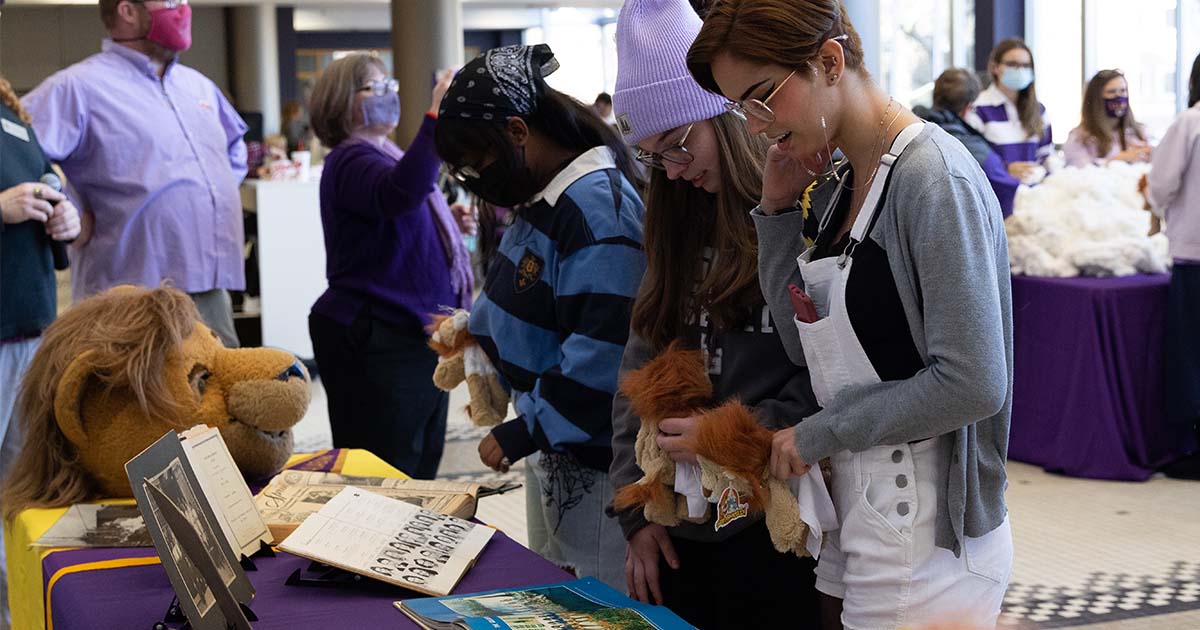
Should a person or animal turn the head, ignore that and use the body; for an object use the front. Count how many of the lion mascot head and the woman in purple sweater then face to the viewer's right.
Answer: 2

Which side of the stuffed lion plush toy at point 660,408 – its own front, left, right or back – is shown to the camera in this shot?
back

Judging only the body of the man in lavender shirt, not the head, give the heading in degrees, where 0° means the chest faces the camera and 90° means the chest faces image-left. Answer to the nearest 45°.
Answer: approximately 315°

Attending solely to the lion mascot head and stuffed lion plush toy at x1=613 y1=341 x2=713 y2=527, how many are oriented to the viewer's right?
1

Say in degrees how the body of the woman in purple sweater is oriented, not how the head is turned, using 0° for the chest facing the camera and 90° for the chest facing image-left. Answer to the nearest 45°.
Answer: approximately 270°

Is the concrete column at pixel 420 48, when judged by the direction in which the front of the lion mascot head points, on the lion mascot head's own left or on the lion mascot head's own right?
on the lion mascot head's own left

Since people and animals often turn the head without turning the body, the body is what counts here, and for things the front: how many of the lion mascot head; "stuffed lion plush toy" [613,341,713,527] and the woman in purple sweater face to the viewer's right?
2

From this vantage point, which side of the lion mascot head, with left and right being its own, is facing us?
right
